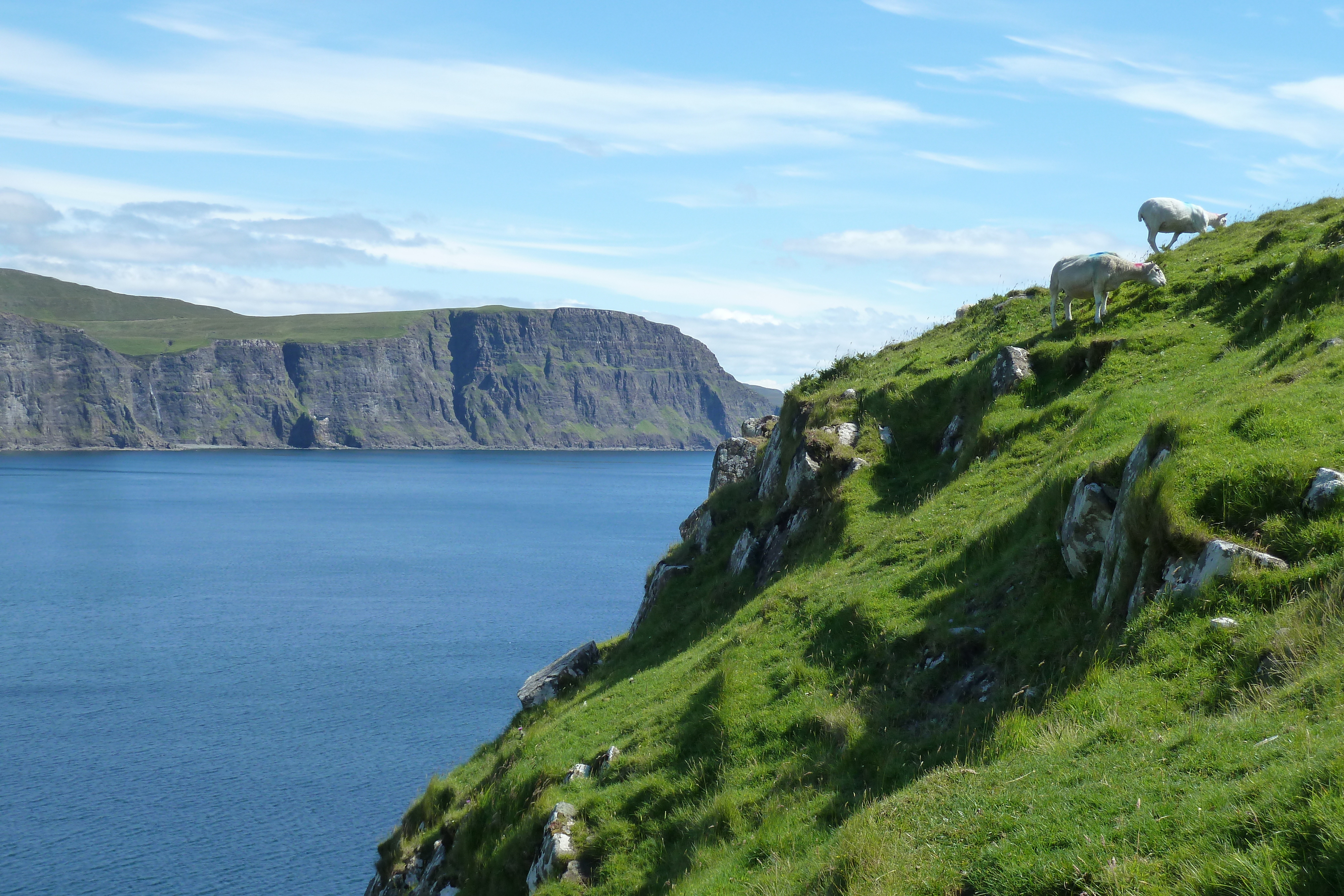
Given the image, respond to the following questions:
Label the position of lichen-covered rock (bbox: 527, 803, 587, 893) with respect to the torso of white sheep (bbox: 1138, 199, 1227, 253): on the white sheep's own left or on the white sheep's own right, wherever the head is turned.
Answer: on the white sheep's own right

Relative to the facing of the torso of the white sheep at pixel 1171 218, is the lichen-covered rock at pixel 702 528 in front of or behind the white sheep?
behind

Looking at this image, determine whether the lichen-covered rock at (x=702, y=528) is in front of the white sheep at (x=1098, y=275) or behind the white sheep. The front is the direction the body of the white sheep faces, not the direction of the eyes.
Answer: behind

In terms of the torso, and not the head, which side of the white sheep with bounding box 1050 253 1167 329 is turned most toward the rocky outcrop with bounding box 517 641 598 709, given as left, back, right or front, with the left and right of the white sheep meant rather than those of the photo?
back

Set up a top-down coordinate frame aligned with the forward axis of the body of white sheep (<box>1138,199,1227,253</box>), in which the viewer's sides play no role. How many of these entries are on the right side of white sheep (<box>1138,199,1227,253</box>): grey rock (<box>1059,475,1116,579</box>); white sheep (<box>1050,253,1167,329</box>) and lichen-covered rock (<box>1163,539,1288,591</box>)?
3

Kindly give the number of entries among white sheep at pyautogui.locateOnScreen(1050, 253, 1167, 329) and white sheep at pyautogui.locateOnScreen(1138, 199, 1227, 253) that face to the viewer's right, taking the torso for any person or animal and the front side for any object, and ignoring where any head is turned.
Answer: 2

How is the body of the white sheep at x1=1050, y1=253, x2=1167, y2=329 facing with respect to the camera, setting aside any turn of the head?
to the viewer's right

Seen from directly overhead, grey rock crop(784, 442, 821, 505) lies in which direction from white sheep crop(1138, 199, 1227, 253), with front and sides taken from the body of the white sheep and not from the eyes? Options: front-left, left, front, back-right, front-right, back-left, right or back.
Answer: back-right

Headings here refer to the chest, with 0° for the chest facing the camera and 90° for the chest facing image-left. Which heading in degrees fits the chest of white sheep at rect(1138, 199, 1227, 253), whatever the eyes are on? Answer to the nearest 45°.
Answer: approximately 270°
